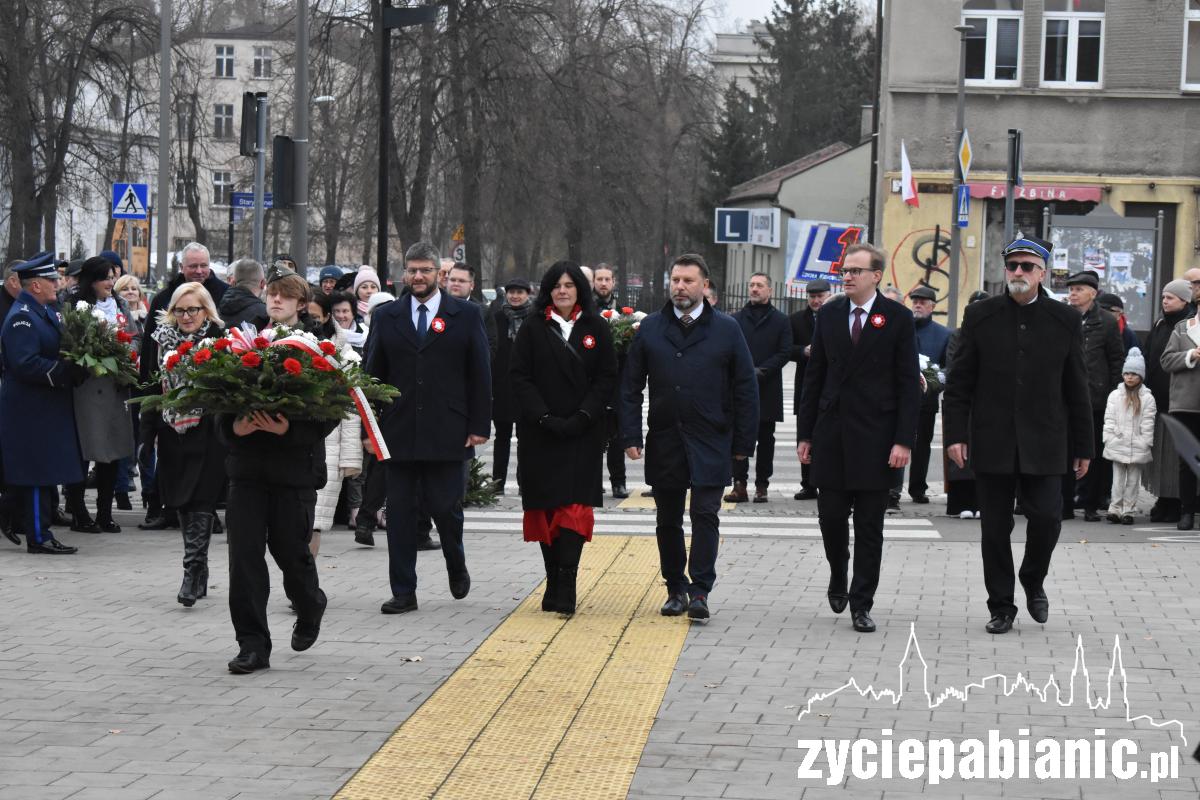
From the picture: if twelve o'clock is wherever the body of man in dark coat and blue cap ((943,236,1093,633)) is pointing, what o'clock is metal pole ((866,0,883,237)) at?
The metal pole is roughly at 6 o'clock from the man in dark coat and blue cap.

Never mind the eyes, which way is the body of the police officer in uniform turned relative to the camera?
to the viewer's right

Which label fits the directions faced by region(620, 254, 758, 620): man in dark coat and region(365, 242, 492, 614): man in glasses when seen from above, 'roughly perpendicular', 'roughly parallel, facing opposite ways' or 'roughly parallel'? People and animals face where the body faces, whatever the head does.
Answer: roughly parallel

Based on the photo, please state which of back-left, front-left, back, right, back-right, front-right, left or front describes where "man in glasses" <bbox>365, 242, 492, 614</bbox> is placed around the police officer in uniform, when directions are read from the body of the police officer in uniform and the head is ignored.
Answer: front-right

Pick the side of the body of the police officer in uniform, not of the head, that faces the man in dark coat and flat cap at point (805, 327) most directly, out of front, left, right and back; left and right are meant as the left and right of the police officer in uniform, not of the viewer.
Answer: front

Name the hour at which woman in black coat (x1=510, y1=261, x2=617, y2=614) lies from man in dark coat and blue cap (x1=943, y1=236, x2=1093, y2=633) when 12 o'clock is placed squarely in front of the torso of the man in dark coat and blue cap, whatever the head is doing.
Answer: The woman in black coat is roughly at 3 o'clock from the man in dark coat and blue cap.

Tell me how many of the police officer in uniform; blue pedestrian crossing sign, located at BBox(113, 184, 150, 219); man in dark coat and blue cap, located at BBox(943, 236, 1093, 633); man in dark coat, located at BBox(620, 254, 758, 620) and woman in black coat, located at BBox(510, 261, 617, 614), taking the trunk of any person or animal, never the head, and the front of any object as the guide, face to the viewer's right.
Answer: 1

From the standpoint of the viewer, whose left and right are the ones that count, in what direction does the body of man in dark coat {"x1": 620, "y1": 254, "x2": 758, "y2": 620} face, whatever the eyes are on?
facing the viewer

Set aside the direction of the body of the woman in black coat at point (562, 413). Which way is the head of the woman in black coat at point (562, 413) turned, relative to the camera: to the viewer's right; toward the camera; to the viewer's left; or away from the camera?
toward the camera

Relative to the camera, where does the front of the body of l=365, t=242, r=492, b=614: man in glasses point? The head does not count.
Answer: toward the camera

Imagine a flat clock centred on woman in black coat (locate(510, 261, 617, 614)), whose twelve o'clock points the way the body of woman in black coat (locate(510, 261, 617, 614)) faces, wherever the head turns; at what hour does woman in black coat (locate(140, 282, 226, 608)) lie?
woman in black coat (locate(140, 282, 226, 608)) is roughly at 3 o'clock from woman in black coat (locate(510, 261, 617, 614)).

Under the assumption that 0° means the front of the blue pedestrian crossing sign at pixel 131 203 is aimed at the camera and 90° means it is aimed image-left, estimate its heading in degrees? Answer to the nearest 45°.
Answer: approximately 0°

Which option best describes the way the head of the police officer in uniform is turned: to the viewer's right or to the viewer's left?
to the viewer's right

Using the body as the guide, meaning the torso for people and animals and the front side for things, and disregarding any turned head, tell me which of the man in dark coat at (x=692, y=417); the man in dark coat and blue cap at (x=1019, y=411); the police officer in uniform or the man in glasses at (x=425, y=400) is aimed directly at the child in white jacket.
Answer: the police officer in uniform

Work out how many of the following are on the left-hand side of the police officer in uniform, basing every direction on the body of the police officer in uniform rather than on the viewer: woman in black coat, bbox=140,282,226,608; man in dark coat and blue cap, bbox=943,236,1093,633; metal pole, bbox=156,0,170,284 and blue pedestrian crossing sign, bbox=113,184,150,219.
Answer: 2
